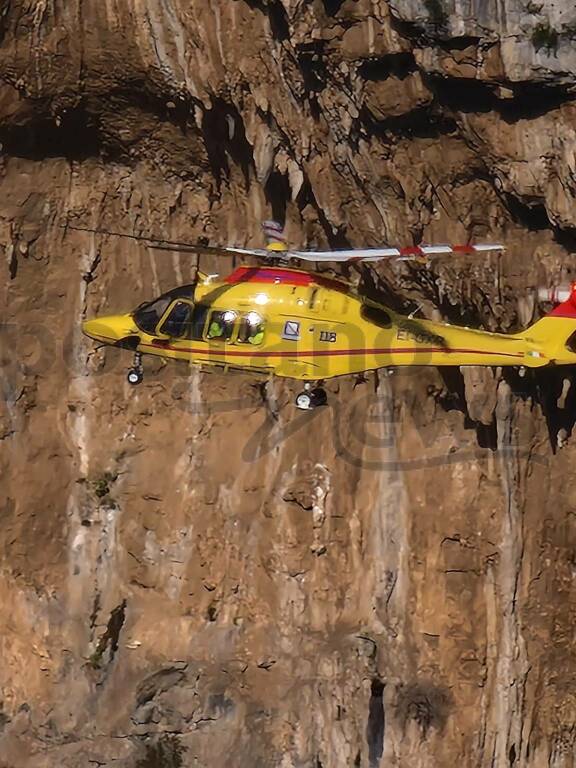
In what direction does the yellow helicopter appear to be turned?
to the viewer's left
